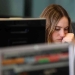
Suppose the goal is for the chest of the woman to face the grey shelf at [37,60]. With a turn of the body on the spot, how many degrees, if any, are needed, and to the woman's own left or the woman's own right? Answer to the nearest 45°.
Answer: approximately 45° to the woman's own right

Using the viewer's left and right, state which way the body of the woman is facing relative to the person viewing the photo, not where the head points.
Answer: facing the viewer and to the right of the viewer
